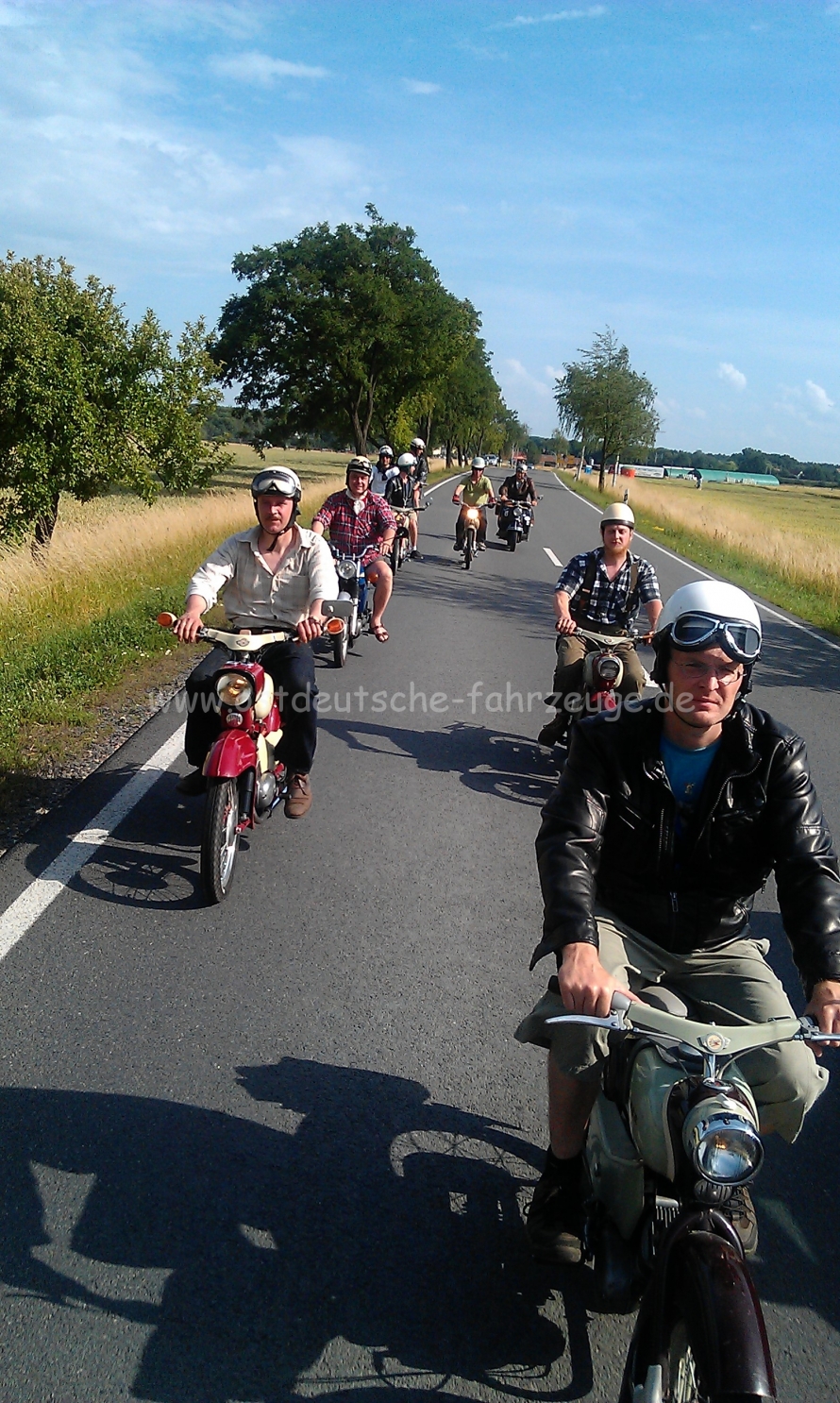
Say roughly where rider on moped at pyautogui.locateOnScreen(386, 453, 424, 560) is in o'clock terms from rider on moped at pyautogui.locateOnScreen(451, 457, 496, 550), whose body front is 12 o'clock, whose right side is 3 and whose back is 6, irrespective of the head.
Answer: rider on moped at pyautogui.locateOnScreen(386, 453, 424, 560) is roughly at 2 o'clock from rider on moped at pyautogui.locateOnScreen(451, 457, 496, 550).

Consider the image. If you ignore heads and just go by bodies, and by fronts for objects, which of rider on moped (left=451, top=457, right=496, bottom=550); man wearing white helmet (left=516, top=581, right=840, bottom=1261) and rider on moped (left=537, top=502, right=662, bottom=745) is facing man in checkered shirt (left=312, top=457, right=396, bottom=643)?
rider on moped (left=451, top=457, right=496, bottom=550)

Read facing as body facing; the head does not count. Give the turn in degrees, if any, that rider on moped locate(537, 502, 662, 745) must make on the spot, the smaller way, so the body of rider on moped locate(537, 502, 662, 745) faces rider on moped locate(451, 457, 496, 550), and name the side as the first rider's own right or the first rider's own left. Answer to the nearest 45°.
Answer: approximately 180°

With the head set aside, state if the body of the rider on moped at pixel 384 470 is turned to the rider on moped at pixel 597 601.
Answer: yes

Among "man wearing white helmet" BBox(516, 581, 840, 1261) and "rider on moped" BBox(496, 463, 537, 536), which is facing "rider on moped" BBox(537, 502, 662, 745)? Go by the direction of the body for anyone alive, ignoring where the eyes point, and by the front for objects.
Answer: "rider on moped" BBox(496, 463, 537, 536)

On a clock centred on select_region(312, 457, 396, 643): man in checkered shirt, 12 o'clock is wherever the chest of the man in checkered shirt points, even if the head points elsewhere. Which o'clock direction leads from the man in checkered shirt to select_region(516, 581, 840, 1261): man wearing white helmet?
The man wearing white helmet is roughly at 12 o'clock from the man in checkered shirt.
